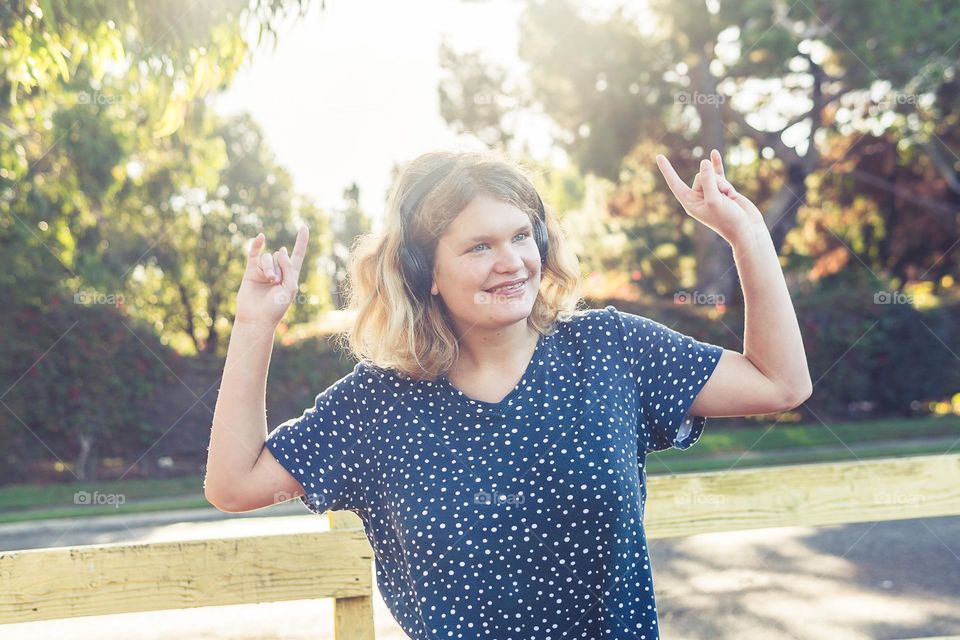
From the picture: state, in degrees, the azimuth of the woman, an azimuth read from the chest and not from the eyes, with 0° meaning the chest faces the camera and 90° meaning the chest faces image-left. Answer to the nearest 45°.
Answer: approximately 0°
